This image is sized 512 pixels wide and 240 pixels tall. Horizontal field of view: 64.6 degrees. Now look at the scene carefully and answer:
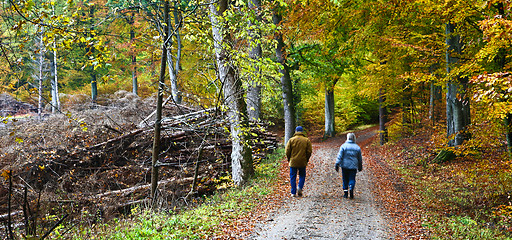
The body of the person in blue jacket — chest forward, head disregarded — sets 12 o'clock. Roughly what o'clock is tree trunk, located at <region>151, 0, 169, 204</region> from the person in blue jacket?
The tree trunk is roughly at 8 o'clock from the person in blue jacket.

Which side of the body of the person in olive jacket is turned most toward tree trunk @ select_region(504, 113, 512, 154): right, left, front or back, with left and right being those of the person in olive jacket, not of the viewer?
right

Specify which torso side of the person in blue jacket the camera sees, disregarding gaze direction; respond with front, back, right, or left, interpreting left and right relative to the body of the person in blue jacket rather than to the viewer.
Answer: back

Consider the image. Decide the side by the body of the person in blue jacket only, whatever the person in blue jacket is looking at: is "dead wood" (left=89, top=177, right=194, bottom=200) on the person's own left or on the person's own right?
on the person's own left

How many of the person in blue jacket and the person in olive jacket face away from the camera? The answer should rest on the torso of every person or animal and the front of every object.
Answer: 2

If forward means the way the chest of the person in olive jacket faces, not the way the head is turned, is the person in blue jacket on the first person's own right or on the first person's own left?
on the first person's own right

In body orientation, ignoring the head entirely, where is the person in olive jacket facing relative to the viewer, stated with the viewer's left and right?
facing away from the viewer

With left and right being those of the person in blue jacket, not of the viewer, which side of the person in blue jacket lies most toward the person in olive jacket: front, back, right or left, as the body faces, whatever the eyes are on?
left

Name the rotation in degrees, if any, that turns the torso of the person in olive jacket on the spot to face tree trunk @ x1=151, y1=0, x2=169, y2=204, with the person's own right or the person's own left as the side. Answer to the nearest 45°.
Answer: approximately 135° to the person's own left

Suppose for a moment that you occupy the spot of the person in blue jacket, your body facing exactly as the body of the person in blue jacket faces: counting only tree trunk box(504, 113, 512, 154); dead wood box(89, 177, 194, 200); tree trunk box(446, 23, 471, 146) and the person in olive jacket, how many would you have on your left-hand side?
2
